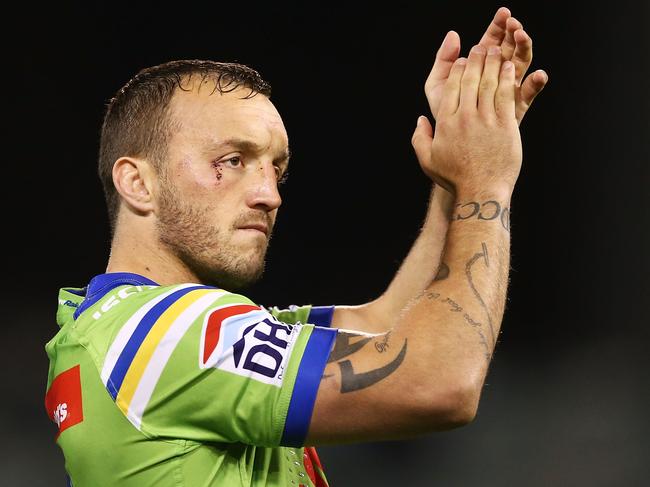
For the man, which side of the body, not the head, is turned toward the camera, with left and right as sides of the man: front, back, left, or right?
right

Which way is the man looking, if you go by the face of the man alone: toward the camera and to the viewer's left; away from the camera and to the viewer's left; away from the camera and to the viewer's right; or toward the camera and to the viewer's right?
toward the camera and to the viewer's right
